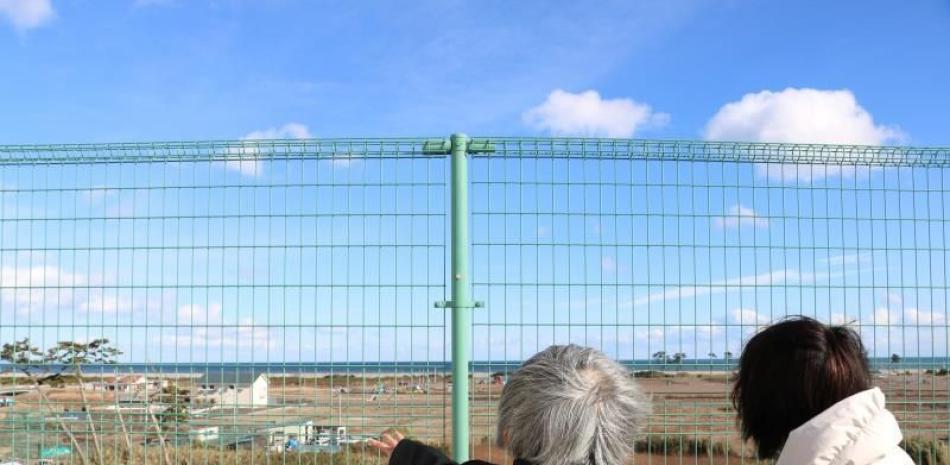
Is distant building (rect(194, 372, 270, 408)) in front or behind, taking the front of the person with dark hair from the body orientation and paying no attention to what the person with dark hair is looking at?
in front

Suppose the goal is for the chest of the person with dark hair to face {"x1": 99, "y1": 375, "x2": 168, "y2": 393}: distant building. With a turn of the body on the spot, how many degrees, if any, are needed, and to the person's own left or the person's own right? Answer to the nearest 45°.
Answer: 0° — they already face it

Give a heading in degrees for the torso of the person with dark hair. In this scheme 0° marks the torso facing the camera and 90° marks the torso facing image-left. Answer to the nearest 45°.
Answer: approximately 135°

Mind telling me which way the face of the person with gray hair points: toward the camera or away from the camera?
away from the camera

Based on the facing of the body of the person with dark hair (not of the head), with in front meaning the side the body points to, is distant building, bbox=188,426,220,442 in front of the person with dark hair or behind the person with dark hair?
in front
